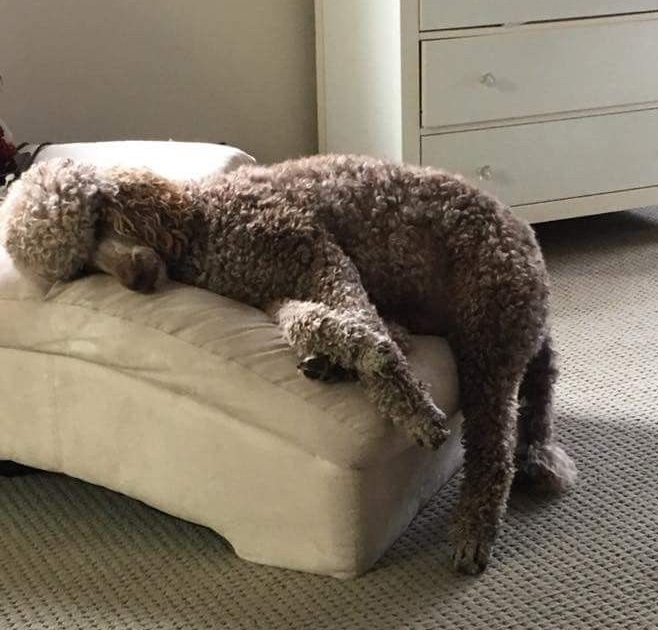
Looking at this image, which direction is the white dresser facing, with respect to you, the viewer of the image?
facing the viewer and to the right of the viewer

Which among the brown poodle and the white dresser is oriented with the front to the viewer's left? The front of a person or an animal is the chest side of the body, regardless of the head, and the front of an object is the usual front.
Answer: the brown poodle

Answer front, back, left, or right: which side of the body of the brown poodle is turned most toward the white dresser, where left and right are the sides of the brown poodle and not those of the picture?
right

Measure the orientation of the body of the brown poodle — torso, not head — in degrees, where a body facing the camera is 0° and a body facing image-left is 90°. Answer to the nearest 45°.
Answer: approximately 90°

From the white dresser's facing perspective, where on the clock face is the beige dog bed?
The beige dog bed is roughly at 2 o'clock from the white dresser.

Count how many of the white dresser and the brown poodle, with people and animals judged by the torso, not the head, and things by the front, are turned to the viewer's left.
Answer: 1

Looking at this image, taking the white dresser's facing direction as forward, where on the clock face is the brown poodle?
The brown poodle is roughly at 2 o'clock from the white dresser.
